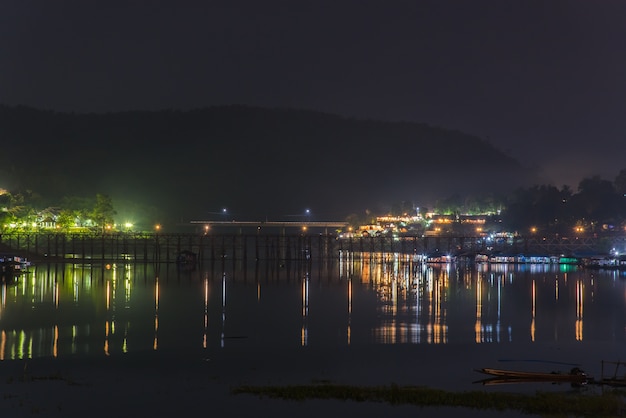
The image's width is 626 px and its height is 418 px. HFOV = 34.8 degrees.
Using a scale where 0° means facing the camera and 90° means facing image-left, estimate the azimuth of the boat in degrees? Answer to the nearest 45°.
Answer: approximately 90°
